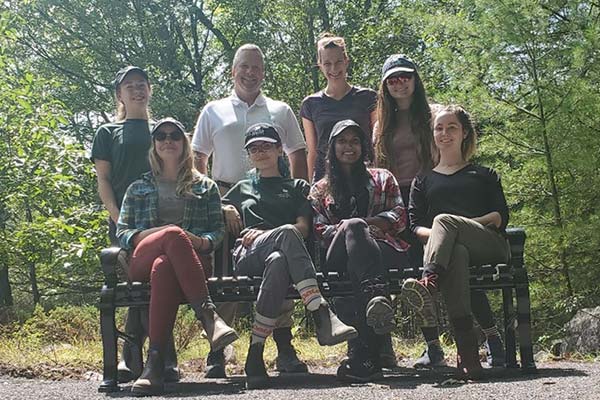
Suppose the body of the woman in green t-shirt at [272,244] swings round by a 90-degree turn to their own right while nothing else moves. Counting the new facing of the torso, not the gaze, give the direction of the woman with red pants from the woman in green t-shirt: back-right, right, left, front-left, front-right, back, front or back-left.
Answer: front

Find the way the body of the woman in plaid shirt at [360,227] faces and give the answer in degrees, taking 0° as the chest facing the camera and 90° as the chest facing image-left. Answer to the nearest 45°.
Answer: approximately 0°

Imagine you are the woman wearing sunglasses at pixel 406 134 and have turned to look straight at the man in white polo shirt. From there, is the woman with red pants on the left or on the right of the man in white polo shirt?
left

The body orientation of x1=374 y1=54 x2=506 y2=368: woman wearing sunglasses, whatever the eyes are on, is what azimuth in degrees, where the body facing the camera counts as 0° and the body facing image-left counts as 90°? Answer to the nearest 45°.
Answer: approximately 0°

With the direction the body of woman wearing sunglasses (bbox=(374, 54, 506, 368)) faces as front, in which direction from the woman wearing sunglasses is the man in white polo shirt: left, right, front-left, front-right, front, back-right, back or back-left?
right

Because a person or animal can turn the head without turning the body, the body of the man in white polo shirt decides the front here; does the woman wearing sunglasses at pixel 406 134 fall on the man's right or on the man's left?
on the man's left

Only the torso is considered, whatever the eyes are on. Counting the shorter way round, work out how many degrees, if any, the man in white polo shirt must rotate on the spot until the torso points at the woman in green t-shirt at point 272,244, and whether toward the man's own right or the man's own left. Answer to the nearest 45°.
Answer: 0° — they already face them
